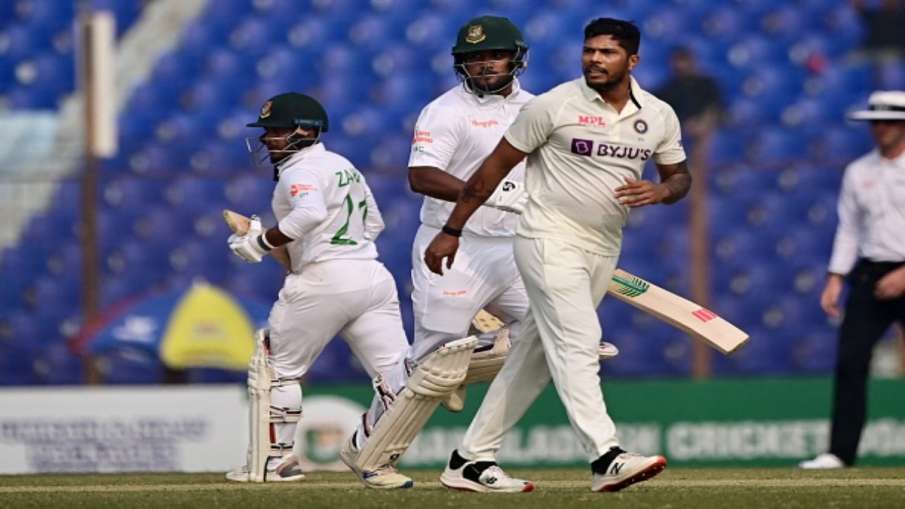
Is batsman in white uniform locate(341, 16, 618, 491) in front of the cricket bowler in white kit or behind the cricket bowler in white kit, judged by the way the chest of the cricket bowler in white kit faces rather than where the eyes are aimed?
behind

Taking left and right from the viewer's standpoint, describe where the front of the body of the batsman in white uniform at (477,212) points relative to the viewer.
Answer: facing the viewer and to the right of the viewer

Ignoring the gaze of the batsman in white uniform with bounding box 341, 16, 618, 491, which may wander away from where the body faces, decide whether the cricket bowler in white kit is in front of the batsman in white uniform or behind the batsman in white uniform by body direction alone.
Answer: in front

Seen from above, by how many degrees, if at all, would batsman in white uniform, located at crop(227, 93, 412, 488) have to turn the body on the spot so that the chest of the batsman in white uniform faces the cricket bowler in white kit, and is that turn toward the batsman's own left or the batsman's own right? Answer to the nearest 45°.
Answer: approximately 180°

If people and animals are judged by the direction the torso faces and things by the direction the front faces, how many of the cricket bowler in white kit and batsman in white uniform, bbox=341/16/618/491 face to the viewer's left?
0

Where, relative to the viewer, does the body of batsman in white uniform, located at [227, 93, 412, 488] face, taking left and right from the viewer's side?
facing away from the viewer and to the left of the viewer

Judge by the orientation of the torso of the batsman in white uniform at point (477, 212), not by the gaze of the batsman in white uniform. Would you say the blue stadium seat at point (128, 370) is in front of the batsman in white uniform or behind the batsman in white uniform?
behind
